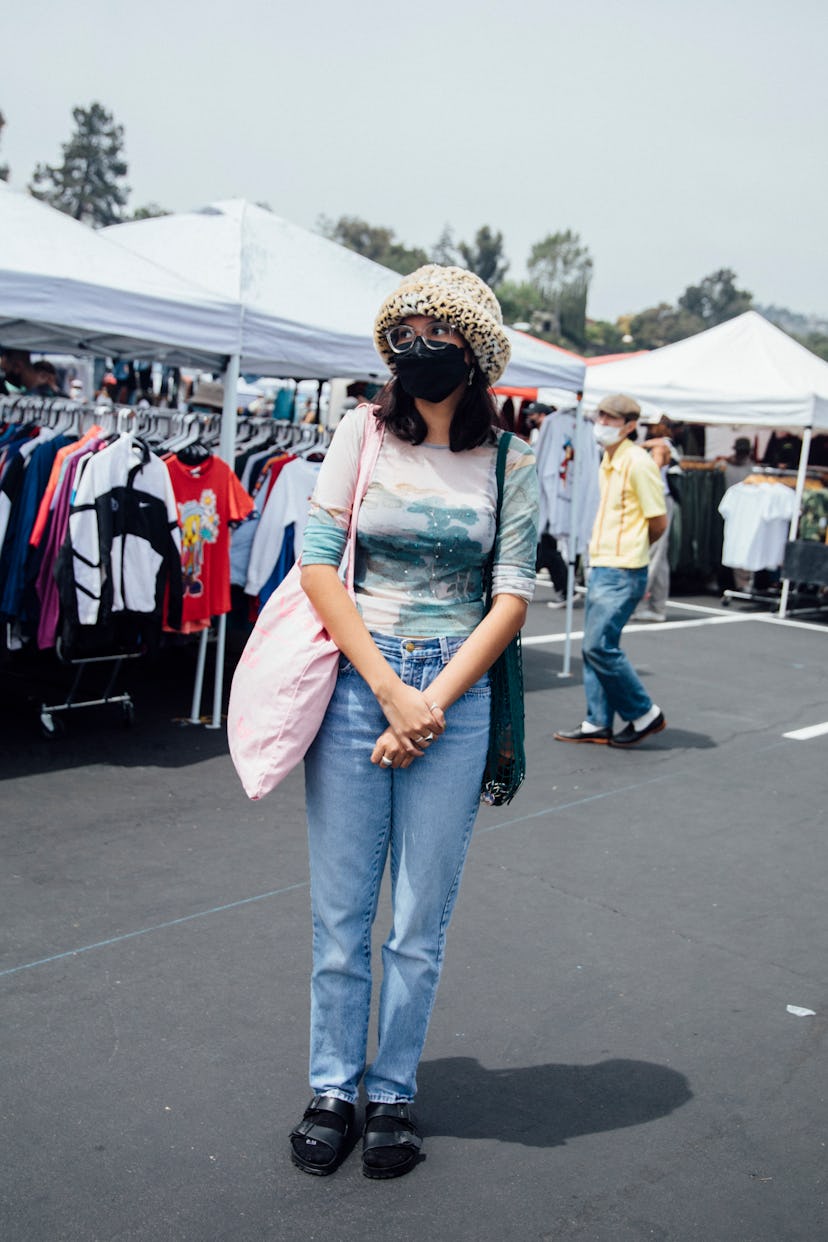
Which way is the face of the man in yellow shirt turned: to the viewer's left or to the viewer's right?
to the viewer's left

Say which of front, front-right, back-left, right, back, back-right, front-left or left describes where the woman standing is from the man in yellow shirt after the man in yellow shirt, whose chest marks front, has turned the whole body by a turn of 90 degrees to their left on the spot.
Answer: front-right

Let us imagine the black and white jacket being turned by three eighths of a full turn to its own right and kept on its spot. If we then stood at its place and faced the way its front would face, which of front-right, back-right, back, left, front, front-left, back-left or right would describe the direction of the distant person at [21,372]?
front-right

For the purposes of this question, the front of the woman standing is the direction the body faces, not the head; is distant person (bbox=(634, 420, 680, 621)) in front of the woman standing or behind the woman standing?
behind

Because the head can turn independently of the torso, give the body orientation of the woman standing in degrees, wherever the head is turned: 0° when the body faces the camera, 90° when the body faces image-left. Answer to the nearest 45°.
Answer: approximately 0°

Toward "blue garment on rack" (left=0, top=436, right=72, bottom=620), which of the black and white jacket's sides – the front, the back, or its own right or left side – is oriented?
right

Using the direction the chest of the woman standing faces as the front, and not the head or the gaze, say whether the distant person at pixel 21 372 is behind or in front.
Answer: behind

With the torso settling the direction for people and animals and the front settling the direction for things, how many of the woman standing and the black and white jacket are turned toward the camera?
2

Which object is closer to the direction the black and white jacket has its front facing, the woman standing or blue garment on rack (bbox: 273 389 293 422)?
the woman standing

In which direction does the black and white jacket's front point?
toward the camera

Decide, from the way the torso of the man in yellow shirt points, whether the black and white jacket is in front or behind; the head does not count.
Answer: in front

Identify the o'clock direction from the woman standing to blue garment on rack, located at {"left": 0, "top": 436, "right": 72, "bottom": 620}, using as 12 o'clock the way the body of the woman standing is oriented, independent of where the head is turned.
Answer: The blue garment on rack is roughly at 5 o'clock from the woman standing.

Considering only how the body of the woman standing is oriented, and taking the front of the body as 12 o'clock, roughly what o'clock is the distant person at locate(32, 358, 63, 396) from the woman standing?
The distant person is roughly at 5 o'clock from the woman standing.

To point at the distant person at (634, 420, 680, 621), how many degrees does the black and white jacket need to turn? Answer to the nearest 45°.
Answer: approximately 135° to its left

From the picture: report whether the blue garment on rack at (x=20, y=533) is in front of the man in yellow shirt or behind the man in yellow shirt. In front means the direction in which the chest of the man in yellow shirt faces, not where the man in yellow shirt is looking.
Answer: in front
